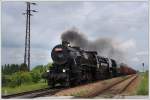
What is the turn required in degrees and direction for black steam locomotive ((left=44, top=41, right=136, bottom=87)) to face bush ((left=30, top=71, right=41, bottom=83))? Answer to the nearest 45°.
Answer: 0° — it already faces it

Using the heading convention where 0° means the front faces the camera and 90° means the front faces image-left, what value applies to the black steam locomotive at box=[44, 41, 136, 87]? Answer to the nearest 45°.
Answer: approximately 45°

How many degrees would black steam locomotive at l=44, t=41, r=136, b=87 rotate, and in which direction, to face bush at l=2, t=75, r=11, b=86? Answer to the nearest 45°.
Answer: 0° — it already faces it

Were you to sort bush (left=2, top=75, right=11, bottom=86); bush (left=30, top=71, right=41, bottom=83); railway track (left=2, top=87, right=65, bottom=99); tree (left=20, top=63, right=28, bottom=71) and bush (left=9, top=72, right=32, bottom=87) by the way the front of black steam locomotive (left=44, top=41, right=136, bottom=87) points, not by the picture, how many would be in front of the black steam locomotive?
5

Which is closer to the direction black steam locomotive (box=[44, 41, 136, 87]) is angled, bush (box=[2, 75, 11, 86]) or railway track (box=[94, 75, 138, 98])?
the bush

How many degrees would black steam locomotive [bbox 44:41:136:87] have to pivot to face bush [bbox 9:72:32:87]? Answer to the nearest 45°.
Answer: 0° — it already faces it

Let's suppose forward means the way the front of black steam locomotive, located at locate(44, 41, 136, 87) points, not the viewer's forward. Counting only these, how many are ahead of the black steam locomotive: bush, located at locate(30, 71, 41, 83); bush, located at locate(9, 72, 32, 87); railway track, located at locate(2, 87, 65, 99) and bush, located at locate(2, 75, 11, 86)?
4

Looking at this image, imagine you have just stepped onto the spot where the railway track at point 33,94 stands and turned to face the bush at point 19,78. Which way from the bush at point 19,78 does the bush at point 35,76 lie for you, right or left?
right

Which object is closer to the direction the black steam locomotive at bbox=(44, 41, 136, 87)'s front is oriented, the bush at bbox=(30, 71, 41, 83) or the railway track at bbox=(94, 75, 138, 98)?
the bush

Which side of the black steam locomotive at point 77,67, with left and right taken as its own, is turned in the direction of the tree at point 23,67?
right

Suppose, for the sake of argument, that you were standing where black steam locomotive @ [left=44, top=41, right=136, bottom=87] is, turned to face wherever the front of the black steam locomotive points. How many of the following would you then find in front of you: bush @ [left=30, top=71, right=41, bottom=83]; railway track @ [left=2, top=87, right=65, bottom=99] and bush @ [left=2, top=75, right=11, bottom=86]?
3
